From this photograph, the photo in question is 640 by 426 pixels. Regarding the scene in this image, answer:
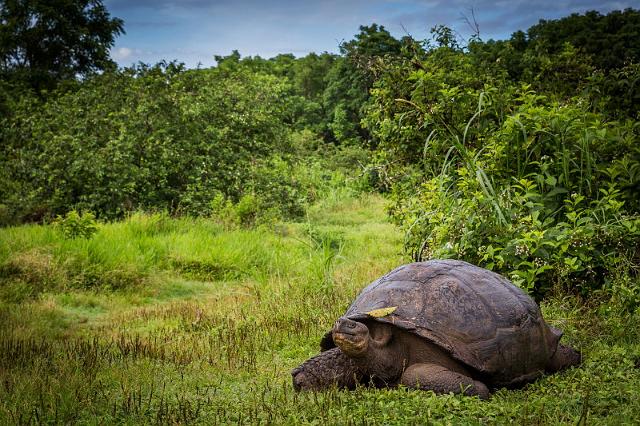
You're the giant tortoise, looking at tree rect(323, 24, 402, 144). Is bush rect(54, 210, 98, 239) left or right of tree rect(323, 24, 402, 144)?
left

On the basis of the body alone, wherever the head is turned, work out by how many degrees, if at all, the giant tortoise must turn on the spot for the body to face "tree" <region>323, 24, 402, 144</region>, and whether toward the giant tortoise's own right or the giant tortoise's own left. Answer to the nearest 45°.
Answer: approximately 135° to the giant tortoise's own right

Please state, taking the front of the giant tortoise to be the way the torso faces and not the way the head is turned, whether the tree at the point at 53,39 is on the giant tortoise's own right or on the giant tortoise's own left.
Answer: on the giant tortoise's own right

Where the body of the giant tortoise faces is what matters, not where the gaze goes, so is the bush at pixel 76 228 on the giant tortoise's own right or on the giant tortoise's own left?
on the giant tortoise's own right

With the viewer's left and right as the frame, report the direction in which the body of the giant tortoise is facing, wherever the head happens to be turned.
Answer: facing the viewer and to the left of the viewer
